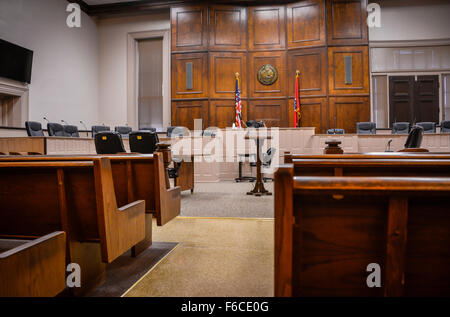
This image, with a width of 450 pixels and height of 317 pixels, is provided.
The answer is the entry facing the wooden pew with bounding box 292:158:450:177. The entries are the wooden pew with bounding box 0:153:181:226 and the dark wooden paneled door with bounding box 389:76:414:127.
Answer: the dark wooden paneled door

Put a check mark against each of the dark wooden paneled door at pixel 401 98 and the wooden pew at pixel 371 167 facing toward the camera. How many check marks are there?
1

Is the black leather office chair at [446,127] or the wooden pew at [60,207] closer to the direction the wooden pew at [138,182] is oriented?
the black leather office chair

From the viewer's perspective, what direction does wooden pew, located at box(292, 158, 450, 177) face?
away from the camera

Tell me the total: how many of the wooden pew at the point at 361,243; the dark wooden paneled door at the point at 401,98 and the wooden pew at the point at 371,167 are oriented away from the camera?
2

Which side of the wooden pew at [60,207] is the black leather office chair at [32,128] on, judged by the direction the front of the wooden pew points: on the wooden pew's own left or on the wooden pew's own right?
on the wooden pew's own left

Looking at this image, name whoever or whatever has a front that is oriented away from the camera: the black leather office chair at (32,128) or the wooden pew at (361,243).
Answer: the wooden pew

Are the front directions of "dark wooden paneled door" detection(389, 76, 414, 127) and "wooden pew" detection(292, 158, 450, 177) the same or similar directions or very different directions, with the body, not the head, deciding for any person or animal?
very different directions

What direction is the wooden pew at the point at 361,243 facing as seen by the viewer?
away from the camera

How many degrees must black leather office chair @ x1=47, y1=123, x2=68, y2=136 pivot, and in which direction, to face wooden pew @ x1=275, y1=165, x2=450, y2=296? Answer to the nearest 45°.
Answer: approximately 45° to its right

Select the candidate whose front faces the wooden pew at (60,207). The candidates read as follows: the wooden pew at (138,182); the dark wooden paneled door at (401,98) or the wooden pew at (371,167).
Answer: the dark wooden paneled door
